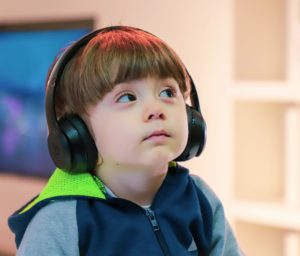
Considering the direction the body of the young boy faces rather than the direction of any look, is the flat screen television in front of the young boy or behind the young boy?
behind

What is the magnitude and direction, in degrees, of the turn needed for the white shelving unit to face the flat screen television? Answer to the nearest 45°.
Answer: approximately 90° to its right

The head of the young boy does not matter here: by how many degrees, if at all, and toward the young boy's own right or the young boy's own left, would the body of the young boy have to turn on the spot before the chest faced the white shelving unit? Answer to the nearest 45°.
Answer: approximately 90° to the young boy's own left

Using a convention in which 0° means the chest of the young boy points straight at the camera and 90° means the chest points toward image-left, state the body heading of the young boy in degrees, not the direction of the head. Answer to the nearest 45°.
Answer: approximately 315°

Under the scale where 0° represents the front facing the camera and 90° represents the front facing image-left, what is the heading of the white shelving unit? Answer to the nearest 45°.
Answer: approximately 45°

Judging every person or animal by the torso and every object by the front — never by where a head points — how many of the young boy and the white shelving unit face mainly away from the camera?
0

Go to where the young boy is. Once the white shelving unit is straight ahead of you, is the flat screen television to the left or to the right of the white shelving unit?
left

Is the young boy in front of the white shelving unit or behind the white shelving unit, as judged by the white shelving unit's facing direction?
in front
